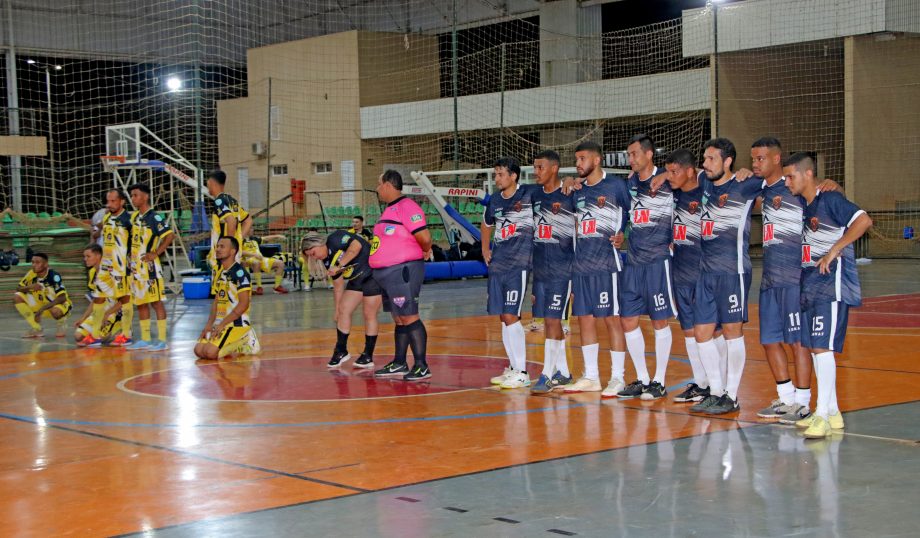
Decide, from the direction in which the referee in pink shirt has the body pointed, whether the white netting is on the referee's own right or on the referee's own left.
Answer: on the referee's own right

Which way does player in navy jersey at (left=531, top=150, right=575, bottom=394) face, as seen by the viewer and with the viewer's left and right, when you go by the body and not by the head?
facing the viewer and to the left of the viewer

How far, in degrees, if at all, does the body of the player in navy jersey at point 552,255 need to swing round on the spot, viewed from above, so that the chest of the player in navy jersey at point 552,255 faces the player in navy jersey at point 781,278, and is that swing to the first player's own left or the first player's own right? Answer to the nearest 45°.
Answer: approximately 90° to the first player's own left

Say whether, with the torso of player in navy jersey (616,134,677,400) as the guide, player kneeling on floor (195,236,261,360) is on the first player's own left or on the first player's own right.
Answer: on the first player's own right

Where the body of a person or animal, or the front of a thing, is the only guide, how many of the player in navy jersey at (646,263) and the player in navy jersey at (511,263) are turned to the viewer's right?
0

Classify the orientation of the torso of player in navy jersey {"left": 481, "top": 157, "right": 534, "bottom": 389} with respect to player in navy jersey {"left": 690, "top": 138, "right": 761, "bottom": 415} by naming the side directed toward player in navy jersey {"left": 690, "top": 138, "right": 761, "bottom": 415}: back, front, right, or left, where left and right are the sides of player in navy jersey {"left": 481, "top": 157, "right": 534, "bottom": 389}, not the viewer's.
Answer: left

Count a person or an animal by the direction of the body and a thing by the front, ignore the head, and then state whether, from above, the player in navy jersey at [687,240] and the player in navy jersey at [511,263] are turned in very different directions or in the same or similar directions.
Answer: same or similar directions

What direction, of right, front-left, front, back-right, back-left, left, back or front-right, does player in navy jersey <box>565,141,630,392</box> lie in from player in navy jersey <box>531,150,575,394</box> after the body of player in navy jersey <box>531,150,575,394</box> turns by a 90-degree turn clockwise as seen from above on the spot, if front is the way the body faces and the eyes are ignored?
back

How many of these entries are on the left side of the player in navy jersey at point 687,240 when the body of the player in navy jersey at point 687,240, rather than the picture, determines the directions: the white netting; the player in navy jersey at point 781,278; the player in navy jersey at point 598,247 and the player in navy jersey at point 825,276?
2

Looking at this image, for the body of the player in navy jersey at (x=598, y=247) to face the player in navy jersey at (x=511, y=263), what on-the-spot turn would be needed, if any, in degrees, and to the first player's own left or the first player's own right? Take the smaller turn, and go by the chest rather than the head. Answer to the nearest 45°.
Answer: approximately 90° to the first player's own right

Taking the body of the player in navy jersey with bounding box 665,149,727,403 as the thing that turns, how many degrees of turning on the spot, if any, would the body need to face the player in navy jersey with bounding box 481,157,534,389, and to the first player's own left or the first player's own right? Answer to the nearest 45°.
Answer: approximately 90° to the first player's own right

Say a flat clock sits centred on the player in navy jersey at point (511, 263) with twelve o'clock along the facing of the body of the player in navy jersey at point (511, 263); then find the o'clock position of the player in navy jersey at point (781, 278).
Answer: the player in navy jersey at point (781, 278) is roughly at 9 o'clock from the player in navy jersey at point (511, 263).

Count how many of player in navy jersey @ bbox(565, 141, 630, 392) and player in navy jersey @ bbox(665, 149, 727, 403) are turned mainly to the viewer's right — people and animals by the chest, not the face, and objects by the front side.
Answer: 0

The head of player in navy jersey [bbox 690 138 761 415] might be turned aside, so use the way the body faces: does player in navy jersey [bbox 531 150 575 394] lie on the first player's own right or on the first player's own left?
on the first player's own right

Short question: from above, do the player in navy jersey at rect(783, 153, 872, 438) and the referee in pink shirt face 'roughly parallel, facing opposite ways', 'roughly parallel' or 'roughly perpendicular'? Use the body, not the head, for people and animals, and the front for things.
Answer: roughly parallel
